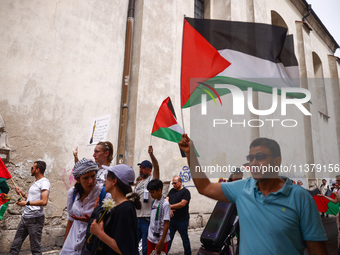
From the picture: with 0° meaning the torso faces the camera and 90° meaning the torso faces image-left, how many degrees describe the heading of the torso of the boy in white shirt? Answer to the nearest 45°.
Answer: approximately 45°

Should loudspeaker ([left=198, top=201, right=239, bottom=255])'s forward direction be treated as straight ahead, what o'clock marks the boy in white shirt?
The boy in white shirt is roughly at 3 o'clock from the loudspeaker.

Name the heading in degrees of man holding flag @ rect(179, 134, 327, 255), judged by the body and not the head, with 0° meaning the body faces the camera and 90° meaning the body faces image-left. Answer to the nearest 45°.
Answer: approximately 45°

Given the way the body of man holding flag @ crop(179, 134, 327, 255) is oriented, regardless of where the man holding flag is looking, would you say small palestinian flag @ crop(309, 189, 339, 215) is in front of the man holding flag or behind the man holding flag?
behind

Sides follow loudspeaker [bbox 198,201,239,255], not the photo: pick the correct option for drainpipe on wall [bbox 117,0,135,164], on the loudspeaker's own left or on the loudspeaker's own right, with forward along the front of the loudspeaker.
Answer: on the loudspeaker's own right

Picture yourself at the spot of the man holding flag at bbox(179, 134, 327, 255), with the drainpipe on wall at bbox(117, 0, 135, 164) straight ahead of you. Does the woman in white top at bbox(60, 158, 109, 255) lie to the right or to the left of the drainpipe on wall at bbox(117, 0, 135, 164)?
left

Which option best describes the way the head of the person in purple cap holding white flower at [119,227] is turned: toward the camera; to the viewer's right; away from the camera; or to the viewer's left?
to the viewer's left

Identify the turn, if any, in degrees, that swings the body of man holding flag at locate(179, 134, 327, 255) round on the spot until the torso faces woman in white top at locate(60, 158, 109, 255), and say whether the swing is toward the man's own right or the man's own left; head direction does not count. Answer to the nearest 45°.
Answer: approximately 45° to the man's own right

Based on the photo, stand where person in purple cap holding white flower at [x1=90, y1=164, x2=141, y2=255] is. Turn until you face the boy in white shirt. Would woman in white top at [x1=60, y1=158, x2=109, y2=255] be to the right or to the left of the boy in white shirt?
left

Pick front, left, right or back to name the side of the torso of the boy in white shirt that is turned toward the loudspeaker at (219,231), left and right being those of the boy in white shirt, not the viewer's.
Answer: left

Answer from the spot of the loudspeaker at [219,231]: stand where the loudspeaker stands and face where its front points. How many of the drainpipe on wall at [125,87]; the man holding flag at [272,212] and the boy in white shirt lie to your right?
2

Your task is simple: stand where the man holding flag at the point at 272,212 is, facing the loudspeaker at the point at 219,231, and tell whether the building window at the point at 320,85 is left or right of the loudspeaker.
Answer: right

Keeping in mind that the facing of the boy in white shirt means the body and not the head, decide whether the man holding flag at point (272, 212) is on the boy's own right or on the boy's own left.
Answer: on the boy's own left
